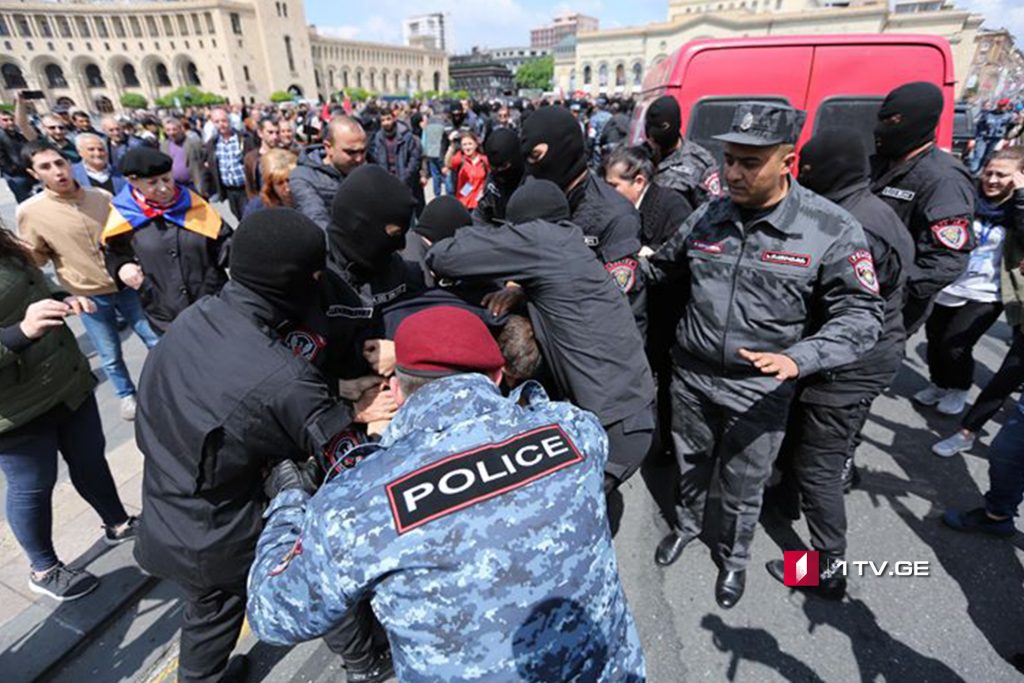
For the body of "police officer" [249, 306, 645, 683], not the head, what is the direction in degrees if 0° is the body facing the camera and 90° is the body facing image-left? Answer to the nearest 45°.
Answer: approximately 180°

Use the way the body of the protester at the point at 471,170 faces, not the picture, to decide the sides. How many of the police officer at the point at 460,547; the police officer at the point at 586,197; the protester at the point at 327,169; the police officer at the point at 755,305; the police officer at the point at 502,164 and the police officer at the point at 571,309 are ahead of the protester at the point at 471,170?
6

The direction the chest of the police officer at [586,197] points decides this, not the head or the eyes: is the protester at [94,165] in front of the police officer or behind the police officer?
in front

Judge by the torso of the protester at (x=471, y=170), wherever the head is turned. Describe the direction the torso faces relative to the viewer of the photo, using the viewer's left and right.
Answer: facing the viewer

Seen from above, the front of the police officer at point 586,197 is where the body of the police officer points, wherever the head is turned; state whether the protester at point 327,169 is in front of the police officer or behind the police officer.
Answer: in front

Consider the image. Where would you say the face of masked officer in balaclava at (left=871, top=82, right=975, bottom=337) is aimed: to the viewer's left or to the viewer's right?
to the viewer's left

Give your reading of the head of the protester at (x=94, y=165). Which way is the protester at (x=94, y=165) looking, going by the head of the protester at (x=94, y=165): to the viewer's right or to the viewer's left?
to the viewer's right

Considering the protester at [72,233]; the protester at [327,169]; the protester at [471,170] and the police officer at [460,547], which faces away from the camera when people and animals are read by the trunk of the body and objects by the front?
the police officer

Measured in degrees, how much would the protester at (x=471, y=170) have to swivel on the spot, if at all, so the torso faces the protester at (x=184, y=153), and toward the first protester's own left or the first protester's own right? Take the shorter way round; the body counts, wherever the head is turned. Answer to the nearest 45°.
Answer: approximately 90° to the first protester's own right

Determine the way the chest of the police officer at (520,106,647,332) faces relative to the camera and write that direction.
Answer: to the viewer's left

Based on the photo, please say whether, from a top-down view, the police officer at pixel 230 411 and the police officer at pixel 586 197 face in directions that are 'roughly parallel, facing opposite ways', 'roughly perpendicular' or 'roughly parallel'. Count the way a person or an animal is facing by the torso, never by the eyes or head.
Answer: roughly parallel, facing opposite ways

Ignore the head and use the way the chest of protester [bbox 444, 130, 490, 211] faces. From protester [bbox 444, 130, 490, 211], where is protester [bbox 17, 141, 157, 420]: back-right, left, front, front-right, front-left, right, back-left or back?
front-right

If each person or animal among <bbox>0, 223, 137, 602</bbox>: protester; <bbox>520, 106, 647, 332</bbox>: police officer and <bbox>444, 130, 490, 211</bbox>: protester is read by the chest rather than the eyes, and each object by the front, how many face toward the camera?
1

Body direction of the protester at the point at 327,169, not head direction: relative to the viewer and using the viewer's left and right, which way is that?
facing the viewer and to the right of the viewer
